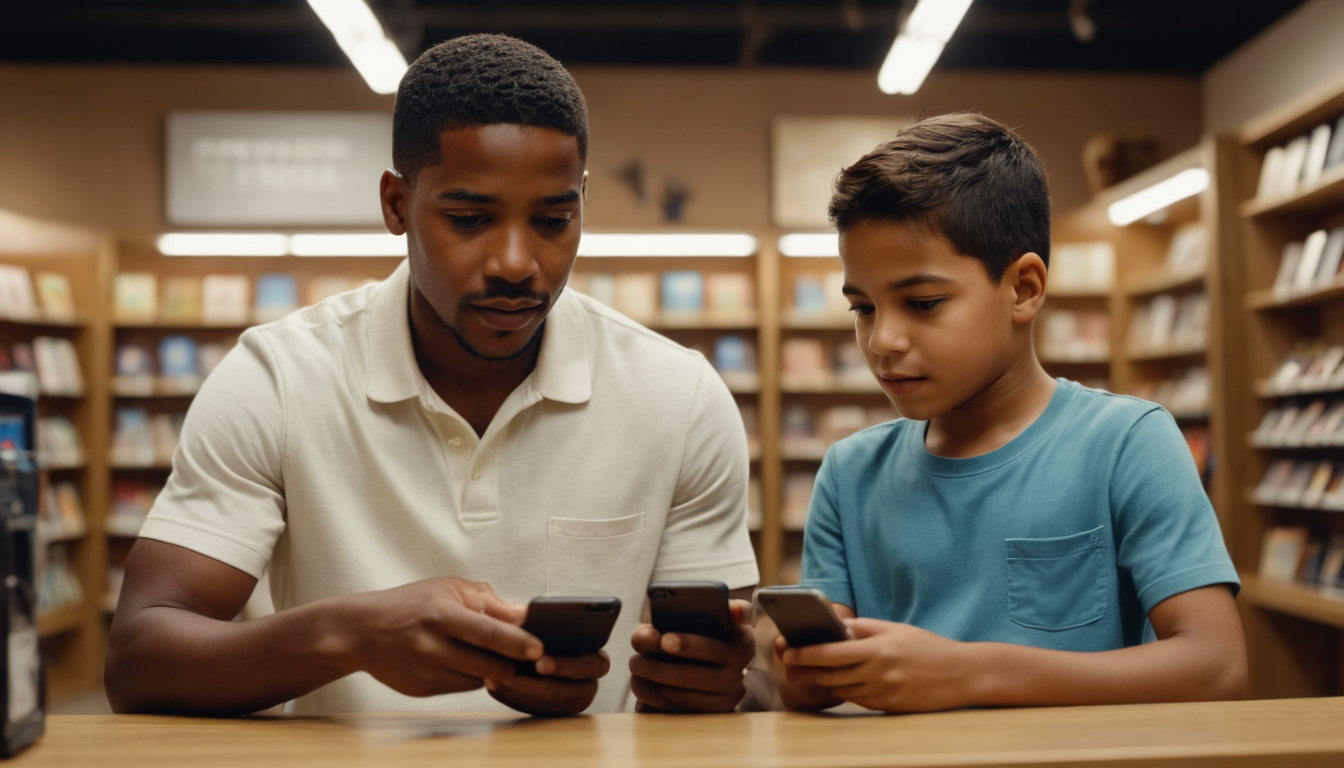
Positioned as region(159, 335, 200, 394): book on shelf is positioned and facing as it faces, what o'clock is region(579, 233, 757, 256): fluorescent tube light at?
The fluorescent tube light is roughly at 10 o'clock from the book on shelf.

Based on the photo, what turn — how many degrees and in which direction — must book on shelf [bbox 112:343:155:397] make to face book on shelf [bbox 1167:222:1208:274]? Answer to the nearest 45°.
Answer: approximately 45° to its left

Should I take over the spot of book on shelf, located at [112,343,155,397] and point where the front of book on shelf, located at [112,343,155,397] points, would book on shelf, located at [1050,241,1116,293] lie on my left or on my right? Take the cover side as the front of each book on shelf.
on my left

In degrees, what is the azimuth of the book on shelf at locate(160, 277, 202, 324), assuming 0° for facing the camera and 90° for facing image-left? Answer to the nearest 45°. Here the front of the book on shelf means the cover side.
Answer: approximately 0°

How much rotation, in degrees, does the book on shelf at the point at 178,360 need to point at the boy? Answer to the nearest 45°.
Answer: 0° — it already faces them
